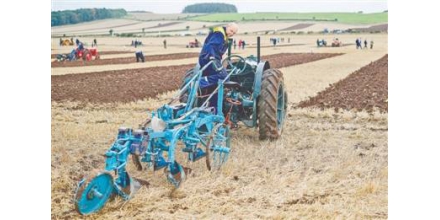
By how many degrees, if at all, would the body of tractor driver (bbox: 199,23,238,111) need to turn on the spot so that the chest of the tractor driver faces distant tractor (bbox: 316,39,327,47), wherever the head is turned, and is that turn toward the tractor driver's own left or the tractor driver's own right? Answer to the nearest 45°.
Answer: approximately 45° to the tractor driver's own left

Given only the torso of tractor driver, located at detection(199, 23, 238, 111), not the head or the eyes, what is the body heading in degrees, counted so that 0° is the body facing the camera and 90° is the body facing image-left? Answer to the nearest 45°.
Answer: approximately 270°

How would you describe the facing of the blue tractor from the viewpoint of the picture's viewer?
facing away from the viewer and to the right of the viewer
